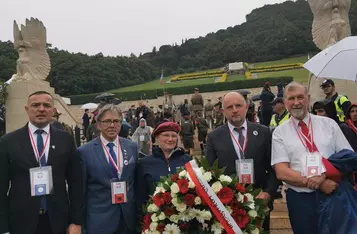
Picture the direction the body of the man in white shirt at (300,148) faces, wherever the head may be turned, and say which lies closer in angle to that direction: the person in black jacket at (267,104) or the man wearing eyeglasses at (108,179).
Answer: the man wearing eyeglasses

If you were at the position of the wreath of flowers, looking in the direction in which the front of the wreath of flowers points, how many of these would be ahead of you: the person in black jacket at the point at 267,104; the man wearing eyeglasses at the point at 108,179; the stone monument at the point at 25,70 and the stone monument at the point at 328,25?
0

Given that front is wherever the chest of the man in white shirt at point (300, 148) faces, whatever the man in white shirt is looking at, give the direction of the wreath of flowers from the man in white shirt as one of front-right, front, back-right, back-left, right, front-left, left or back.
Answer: front-right

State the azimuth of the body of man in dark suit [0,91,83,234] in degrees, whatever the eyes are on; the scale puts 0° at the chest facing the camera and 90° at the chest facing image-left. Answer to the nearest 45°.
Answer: approximately 0°

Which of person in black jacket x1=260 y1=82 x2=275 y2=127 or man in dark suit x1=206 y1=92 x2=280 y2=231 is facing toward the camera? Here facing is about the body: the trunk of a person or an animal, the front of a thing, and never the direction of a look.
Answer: the man in dark suit

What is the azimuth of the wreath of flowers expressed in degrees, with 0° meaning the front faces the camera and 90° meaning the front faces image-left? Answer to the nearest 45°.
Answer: approximately 0°

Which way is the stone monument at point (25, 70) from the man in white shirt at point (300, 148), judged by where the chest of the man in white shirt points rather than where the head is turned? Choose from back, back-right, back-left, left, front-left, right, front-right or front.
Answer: back-right

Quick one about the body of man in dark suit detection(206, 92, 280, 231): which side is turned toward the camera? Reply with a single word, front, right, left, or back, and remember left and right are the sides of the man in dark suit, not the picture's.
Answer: front

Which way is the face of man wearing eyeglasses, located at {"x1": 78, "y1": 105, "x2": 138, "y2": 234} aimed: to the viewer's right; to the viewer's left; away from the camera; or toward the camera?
toward the camera

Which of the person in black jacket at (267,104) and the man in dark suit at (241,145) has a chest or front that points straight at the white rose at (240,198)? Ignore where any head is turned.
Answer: the man in dark suit

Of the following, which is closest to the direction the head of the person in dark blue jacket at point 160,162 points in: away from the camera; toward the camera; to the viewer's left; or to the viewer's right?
toward the camera

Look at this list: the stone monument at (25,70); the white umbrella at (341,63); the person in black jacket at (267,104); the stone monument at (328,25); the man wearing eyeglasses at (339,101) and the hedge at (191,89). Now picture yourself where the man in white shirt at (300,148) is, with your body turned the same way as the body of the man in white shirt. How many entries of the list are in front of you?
0

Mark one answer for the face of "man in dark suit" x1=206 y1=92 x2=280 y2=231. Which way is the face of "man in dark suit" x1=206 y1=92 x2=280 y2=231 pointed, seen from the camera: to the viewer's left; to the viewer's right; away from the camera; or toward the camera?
toward the camera

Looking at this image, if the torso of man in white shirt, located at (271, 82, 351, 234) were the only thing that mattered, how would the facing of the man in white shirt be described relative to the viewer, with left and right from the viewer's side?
facing the viewer

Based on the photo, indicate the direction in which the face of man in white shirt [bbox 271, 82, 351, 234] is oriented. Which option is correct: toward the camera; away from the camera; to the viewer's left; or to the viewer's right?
toward the camera
